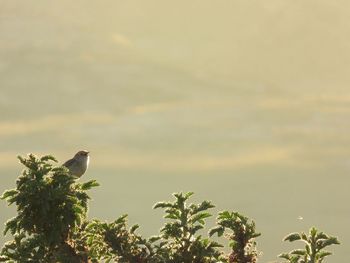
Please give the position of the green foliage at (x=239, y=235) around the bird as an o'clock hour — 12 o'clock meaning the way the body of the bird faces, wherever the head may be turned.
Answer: The green foliage is roughly at 12 o'clock from the bird.

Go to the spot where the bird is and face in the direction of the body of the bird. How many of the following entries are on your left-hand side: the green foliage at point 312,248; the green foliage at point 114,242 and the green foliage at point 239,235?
0

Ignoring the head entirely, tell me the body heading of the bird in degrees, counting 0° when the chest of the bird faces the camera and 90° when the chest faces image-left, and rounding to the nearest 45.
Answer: approximately 270°

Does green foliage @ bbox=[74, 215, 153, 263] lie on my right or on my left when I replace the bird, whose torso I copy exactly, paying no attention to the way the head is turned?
on my right

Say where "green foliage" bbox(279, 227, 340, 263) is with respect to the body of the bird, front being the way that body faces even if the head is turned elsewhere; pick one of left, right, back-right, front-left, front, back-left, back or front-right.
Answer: front-right
